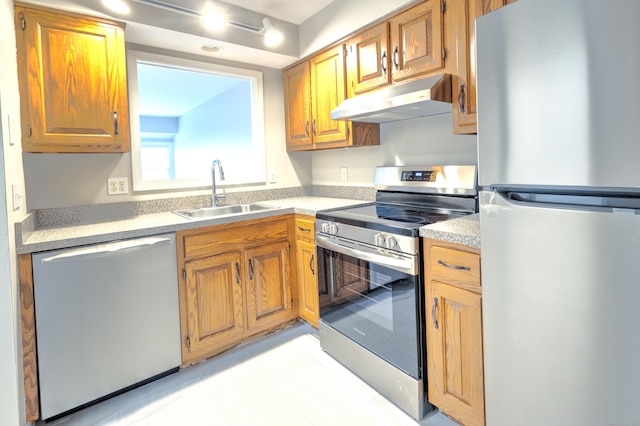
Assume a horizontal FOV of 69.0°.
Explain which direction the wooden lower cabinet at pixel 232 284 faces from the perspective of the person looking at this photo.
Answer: facing the viewer and to the right of the viewer

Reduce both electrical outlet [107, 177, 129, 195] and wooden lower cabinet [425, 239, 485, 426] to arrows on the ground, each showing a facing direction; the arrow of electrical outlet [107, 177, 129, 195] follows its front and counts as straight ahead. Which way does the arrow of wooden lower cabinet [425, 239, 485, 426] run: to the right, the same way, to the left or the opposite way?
to the right

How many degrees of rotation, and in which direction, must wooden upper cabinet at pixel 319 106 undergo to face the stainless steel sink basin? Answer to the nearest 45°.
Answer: approximately 45° to its right

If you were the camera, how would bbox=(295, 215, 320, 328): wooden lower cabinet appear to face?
facing the viewer and to the left of the viewer

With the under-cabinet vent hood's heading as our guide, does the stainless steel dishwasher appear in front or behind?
in front

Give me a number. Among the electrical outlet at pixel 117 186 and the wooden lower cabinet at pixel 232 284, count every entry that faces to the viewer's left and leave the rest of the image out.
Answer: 0

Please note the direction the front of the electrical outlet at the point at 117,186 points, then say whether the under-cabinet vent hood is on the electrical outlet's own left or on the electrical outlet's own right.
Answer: on the electrical outlet's own left

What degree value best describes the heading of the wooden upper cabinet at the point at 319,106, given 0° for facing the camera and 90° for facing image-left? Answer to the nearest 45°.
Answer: approximately 45°

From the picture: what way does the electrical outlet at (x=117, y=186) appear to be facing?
toward the camera

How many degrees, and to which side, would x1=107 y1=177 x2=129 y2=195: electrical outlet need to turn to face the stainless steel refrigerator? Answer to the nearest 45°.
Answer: approximately 45° to its left

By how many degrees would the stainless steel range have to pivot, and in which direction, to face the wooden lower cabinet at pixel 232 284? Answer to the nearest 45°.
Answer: approximately 45° to its right

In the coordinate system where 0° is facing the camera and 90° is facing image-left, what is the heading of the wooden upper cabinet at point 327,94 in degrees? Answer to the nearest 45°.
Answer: approximately 45°
